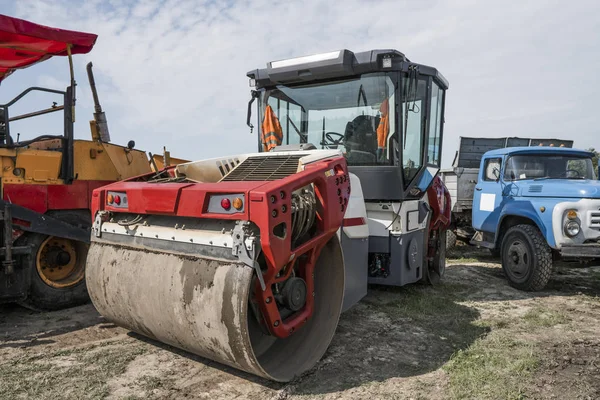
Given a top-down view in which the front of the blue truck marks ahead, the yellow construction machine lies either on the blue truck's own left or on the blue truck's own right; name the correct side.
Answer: on the blue truck's own right

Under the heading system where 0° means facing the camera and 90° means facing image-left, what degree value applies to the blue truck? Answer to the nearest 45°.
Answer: approximately 315°
